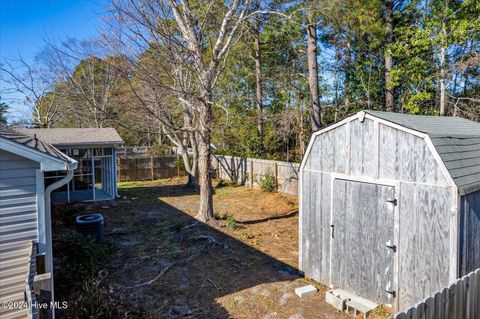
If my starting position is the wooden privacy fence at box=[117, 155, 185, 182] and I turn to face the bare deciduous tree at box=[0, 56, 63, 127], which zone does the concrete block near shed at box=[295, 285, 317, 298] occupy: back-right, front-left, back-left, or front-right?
back-left

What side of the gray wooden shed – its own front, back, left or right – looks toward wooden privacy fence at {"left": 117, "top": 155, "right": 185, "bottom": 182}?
right

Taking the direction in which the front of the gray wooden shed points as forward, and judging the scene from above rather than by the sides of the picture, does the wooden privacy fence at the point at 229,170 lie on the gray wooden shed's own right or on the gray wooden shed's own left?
on the gray wooden shed's own right

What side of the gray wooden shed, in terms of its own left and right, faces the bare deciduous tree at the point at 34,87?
right

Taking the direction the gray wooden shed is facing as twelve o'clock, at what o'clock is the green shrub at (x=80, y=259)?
The green shrub is roughly at 1 o'clock from the gray wooden shed.

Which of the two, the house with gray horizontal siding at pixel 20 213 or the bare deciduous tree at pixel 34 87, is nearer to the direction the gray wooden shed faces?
the house with gray horizontal siding

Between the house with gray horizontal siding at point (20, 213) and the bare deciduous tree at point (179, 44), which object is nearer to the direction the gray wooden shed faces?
the house with gray horizontal siding

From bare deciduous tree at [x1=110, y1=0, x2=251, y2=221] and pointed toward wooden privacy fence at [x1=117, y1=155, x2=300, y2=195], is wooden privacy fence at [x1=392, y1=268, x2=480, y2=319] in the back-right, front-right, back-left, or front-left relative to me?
back-right

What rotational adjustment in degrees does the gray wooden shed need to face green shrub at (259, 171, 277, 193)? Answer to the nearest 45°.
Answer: approximately 90° to its right

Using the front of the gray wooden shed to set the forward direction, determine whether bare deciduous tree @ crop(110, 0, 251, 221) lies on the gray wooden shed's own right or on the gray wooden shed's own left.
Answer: on the gray wooden shed's own right

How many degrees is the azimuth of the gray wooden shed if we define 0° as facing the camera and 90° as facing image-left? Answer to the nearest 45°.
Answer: approximately 45°

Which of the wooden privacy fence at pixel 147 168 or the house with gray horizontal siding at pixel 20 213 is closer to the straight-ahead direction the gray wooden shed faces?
the house with gray horizontal siding
